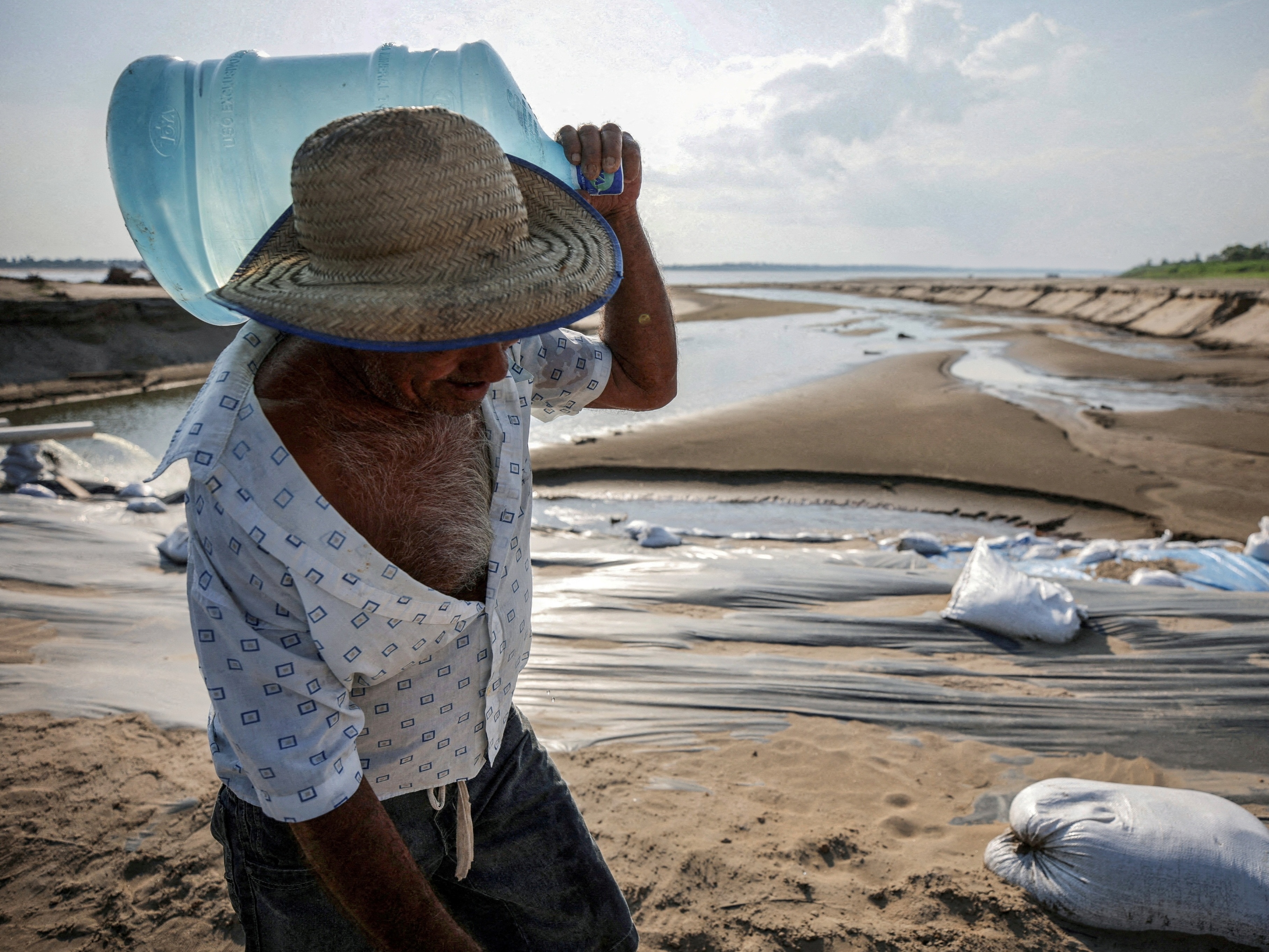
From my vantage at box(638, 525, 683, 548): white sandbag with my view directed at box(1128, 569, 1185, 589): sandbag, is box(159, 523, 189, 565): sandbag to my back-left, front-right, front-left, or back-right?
back-right

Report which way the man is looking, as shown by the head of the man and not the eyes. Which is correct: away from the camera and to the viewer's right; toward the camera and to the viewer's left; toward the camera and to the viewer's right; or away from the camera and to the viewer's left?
toward the camera and to the viewer's right

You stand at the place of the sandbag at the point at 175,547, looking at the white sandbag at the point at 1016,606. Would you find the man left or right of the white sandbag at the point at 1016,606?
right

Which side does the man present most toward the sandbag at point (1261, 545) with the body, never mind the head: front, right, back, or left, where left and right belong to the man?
left

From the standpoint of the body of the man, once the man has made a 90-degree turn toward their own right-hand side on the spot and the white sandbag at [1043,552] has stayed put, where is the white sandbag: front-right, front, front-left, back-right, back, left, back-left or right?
back

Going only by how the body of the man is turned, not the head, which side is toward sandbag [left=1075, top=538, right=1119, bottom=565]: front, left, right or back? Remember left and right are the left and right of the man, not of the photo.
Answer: left

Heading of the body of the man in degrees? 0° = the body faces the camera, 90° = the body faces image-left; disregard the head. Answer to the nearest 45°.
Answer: approximately 315°
